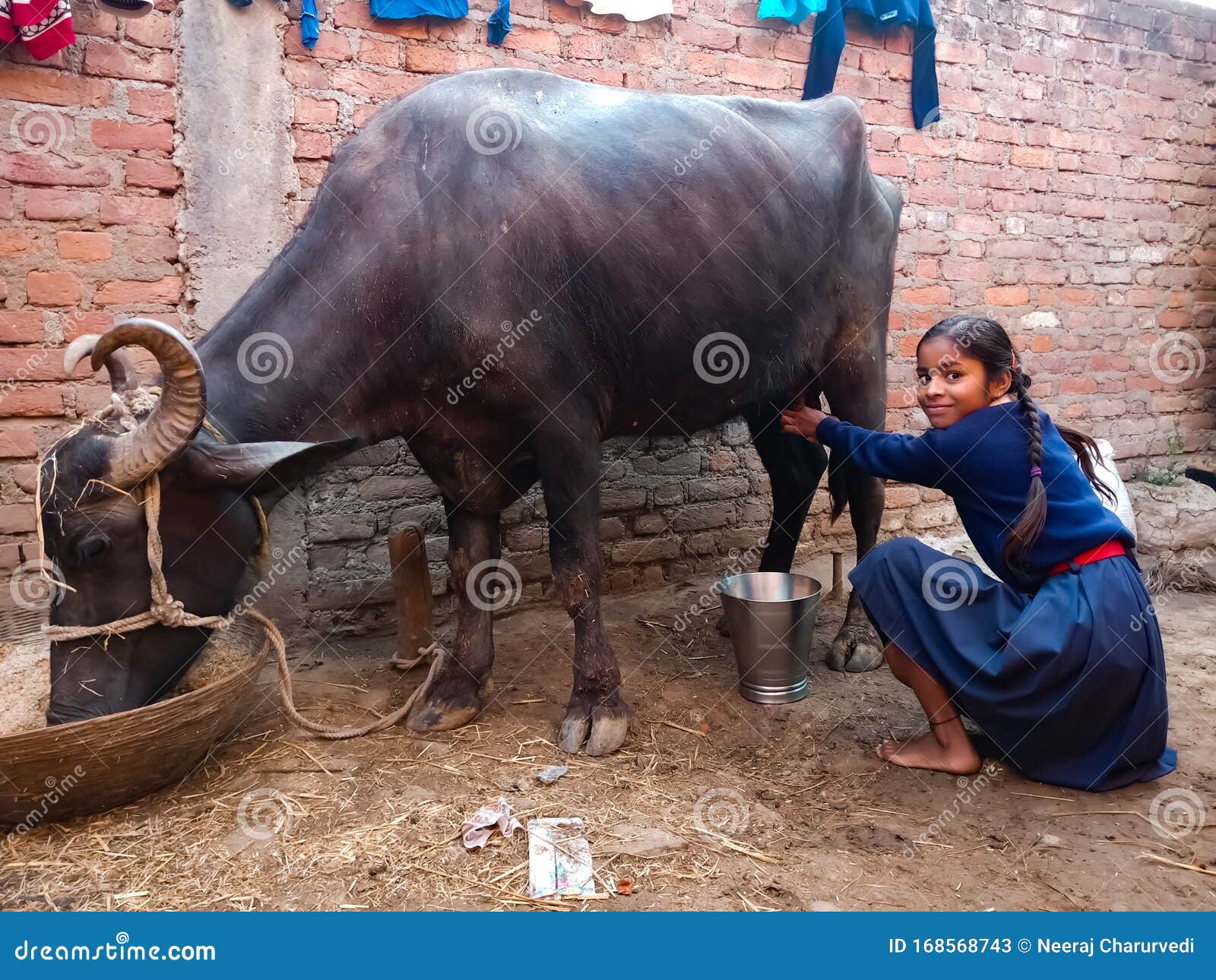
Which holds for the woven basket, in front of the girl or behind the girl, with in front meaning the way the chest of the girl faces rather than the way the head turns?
in front

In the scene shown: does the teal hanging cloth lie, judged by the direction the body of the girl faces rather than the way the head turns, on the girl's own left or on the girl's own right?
on the girl's own right

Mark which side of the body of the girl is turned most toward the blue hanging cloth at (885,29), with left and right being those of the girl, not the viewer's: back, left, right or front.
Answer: right

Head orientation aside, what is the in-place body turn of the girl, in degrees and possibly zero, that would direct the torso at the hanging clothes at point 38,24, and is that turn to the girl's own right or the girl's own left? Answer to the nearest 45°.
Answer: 0° — they already face it

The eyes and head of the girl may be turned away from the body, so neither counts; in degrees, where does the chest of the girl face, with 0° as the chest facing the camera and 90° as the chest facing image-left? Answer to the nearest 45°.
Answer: approximately 90°

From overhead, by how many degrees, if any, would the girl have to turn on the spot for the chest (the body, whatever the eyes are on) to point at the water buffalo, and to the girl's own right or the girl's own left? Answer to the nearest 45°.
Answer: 0° — they already face it
